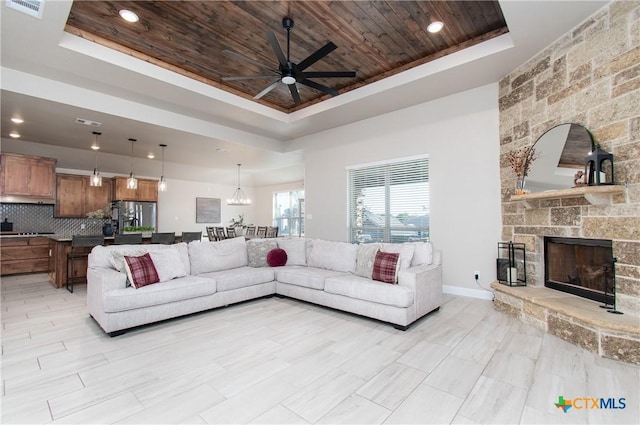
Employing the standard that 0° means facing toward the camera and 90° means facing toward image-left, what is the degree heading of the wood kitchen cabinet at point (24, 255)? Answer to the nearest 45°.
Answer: approximately 0°

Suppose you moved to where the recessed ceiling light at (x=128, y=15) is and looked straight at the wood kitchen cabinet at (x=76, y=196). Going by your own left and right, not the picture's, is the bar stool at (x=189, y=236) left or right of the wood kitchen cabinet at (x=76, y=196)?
right

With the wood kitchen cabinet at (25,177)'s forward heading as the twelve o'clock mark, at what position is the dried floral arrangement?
The dried floral arrangement is roughly at 11 o'clock from the wood kitchen cabinet.

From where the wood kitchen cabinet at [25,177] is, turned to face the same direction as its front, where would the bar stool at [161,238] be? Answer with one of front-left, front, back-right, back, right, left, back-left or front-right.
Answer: front-left

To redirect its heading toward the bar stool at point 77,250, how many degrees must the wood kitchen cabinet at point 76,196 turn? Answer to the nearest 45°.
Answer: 0° — it already faces it

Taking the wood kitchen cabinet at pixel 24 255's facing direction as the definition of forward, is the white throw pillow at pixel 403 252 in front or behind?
in front

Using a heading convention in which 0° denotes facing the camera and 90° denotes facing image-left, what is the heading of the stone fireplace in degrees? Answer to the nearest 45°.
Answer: approximately 45°

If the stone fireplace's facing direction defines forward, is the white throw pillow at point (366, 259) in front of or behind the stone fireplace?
in front

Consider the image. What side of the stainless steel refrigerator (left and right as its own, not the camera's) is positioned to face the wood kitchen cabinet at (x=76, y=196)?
right
